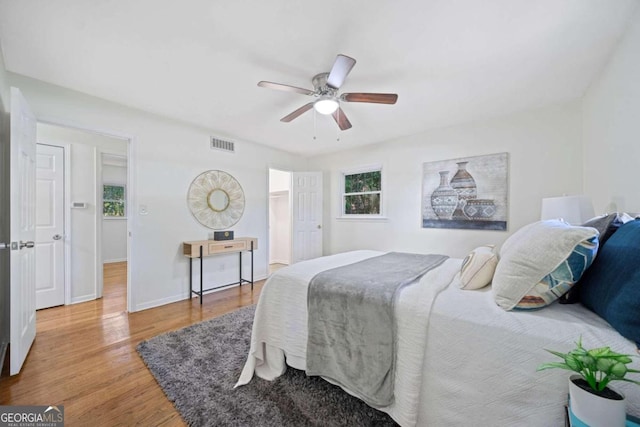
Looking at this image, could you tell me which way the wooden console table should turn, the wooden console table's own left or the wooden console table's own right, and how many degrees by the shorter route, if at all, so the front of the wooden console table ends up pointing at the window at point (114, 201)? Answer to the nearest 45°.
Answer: approximately 180°

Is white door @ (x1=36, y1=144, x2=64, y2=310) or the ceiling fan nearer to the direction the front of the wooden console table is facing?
the ceiling fan

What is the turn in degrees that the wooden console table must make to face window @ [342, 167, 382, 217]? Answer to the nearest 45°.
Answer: approximately 45° to its left

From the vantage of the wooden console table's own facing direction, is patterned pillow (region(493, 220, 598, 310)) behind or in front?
in front

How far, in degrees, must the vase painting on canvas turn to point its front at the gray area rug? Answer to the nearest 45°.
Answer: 0° — it already faces it

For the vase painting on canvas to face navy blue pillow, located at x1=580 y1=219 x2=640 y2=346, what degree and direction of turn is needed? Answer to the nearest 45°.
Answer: approximately 45° to its left

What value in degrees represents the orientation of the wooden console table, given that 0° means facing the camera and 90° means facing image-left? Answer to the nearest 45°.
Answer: approximately 315°

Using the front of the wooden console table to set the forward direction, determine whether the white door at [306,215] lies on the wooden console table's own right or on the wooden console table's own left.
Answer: on the wooden console table's own left

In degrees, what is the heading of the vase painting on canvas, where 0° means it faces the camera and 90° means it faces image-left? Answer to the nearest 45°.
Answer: approximately 45°

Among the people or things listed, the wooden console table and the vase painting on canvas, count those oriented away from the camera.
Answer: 0

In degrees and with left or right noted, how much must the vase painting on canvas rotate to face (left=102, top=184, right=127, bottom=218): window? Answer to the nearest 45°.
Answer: approximately 45° to its right
